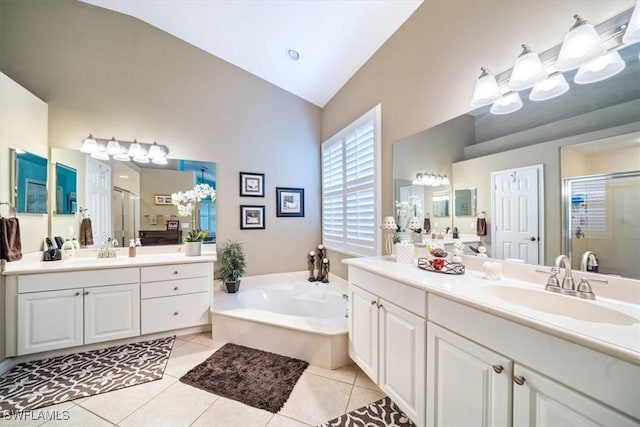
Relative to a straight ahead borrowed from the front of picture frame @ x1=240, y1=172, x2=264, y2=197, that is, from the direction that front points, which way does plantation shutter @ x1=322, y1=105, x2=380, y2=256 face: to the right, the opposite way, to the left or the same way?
to the right

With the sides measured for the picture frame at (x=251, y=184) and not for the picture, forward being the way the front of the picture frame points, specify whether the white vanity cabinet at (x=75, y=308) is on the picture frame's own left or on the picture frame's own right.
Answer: on the picture frame's own right

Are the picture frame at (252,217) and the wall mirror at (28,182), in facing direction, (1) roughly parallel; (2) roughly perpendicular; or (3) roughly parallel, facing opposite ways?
roughly perpendicular

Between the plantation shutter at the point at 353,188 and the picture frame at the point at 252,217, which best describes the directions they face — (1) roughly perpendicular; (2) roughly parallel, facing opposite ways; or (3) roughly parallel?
roughly perpendicular

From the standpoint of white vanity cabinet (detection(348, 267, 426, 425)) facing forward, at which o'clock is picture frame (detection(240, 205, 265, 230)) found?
The picture frame is roughly at 3 o'clock from the white vanity cabinet.

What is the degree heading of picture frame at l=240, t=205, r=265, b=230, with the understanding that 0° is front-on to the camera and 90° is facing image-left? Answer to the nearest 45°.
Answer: approximately 0°

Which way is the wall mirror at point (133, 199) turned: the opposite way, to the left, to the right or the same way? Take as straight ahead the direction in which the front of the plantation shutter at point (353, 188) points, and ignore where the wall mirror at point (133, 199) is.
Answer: to the left

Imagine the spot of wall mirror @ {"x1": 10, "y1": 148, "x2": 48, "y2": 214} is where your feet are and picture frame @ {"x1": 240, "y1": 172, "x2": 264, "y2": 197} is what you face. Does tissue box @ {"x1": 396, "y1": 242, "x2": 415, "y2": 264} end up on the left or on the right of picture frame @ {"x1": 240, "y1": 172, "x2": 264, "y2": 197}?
right

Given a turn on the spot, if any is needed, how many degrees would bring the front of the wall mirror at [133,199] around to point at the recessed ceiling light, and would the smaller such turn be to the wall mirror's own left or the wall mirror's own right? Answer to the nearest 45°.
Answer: approximately 45° to the wall mirror's own left

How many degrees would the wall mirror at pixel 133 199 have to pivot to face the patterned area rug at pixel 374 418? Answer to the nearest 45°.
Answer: approximately 45° to its left

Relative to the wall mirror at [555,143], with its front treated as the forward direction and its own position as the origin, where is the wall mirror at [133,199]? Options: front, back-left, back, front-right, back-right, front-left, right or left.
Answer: front-right

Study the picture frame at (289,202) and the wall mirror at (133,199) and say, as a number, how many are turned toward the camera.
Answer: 2
